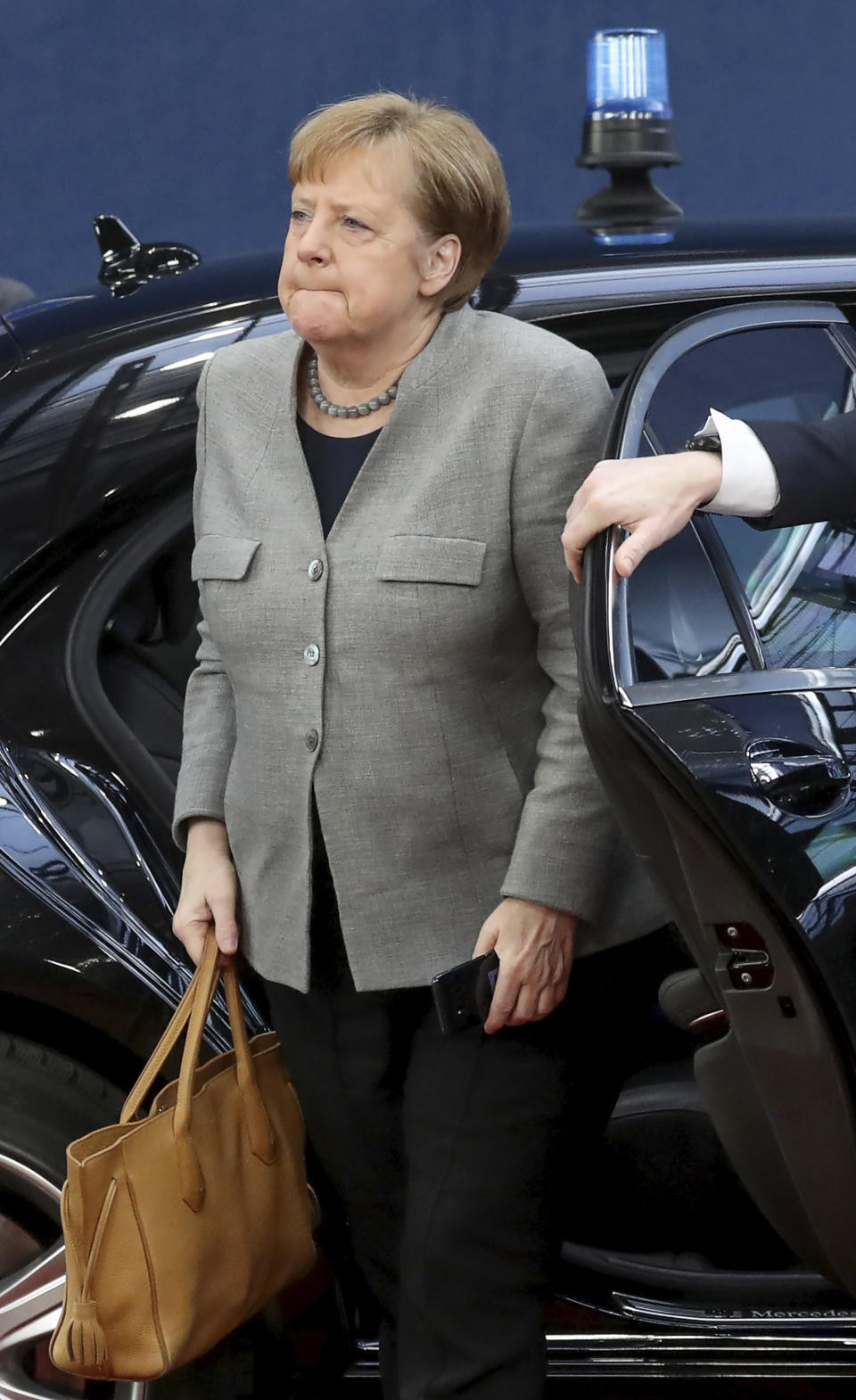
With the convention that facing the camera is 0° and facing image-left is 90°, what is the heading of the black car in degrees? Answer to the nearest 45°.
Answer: approximately 270°
